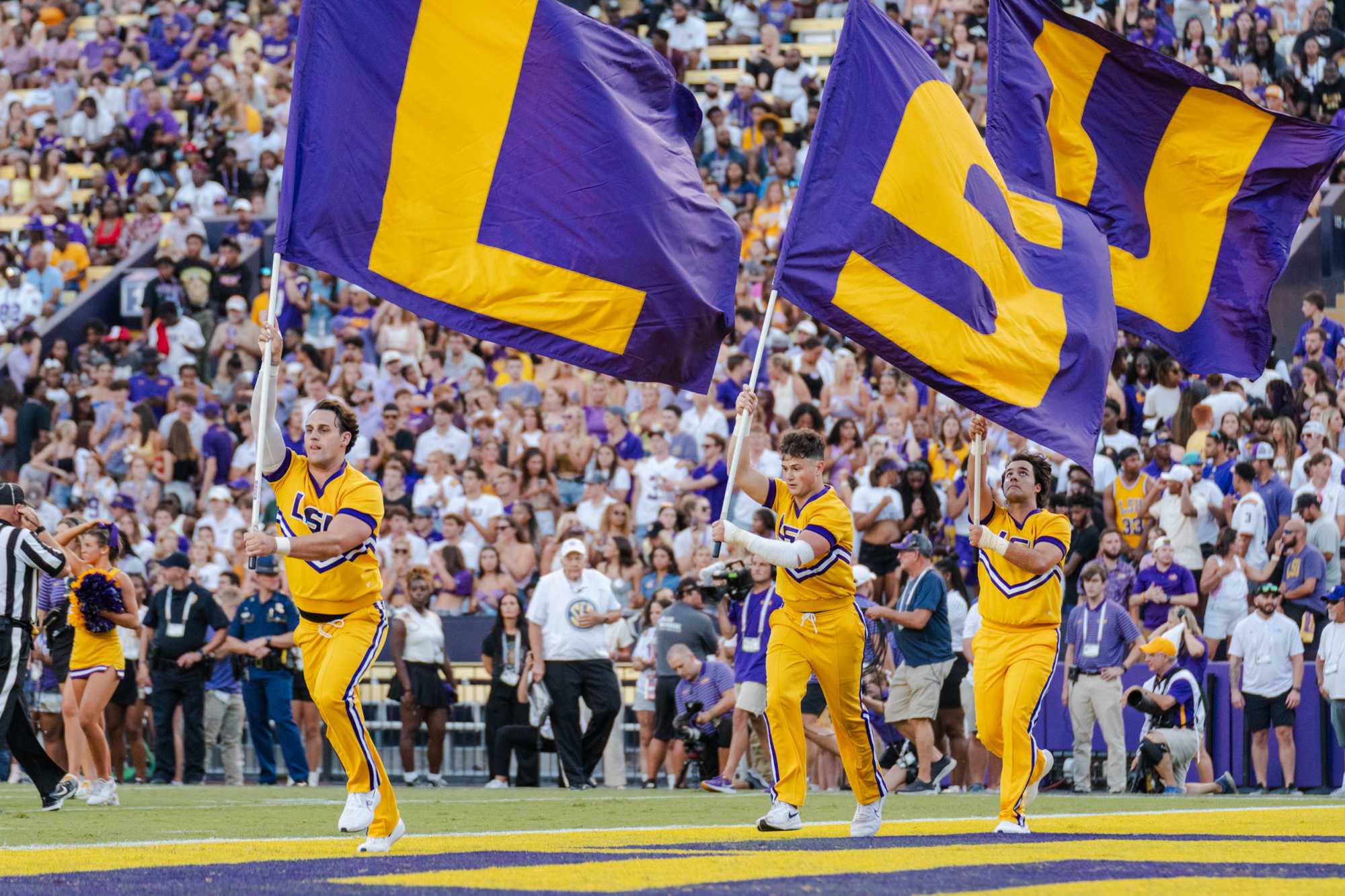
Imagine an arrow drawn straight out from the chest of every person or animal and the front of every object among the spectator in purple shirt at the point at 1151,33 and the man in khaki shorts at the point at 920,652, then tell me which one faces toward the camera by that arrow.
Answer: the spectator in purple shirt

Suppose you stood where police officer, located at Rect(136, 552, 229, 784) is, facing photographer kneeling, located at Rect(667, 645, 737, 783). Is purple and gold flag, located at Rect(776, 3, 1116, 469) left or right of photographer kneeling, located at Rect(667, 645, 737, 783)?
right

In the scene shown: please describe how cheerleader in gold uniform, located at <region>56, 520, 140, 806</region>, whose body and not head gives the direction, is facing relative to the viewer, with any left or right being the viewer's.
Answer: facing the viewer and to the left of the viewer

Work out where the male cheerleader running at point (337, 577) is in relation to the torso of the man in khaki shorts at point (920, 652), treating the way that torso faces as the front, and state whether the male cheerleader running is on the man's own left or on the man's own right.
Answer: on the man's own left

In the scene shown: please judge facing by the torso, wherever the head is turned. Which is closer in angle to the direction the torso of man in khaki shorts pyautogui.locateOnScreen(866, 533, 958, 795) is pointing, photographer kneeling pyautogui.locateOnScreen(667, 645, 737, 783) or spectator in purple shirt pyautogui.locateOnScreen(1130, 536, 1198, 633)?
the photographer kneeling

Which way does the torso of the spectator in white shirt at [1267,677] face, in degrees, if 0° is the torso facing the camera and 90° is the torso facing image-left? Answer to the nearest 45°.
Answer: approximately 0°

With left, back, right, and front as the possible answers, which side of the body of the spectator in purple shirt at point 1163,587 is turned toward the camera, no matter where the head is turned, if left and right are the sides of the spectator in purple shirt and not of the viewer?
front

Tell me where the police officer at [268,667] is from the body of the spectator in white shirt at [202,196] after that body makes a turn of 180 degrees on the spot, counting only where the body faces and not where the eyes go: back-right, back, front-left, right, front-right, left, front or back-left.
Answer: back

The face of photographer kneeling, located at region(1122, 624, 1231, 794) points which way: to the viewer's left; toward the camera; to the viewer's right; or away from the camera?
to the viewer's left

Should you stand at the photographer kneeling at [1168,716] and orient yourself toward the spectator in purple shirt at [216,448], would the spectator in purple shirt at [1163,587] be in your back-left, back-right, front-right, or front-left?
front-right

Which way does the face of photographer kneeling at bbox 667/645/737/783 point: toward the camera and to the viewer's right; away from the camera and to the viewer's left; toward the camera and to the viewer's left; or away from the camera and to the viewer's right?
toward the camera and to the viewer's left

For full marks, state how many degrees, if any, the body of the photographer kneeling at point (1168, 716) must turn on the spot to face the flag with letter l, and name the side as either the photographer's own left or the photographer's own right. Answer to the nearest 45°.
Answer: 0° — they already face it

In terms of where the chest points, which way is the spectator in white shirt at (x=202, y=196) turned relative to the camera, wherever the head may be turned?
toward the camera

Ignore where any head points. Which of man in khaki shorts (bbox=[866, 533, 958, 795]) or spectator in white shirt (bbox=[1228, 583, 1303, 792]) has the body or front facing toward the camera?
the spectator in white shirt

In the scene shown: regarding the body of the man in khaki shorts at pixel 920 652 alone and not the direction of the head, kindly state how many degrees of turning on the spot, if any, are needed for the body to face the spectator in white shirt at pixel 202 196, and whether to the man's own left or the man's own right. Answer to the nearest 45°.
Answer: approximately 45° to the man's own right
